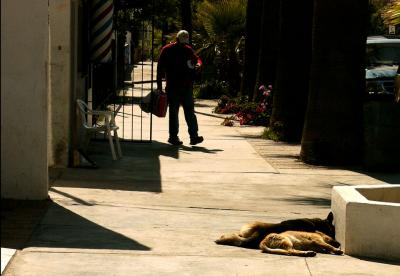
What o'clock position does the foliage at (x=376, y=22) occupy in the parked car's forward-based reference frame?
The foliage is roughly at 6 o'clock from the parked car.

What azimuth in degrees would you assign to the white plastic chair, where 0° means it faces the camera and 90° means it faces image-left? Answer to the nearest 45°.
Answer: approximately 270°

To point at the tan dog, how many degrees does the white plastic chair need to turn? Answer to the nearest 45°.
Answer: approximately 90° to its right

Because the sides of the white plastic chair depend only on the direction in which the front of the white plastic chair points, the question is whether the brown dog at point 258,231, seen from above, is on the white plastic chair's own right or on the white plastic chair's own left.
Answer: on the white plastic chair's own right

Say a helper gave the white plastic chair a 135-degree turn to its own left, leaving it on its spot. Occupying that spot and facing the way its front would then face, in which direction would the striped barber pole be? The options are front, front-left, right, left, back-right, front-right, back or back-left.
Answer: front-right

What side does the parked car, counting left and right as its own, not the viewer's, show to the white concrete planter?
front

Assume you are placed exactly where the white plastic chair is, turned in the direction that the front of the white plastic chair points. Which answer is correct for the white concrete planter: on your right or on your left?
on your right
